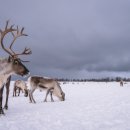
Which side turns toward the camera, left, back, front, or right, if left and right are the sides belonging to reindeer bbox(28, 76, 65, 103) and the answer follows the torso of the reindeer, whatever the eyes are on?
right

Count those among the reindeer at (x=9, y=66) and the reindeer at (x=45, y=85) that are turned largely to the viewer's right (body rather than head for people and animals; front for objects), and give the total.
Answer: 2

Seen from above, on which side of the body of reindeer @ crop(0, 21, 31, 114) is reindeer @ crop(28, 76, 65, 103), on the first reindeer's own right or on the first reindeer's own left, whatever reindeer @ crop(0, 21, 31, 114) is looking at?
on the first reindeer's own left

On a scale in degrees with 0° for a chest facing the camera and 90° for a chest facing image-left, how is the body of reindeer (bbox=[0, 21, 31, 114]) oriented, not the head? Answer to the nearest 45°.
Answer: approximately 270°
